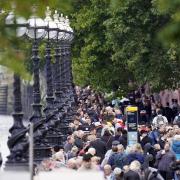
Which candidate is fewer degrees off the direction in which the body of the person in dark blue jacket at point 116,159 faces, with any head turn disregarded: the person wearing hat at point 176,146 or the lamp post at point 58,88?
the lamp post

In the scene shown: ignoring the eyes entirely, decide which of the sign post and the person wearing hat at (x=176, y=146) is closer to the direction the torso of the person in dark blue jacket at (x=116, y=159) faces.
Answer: the sign post

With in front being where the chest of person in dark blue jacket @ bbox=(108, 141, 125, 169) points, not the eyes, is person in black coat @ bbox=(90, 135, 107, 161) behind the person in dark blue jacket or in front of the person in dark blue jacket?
in front

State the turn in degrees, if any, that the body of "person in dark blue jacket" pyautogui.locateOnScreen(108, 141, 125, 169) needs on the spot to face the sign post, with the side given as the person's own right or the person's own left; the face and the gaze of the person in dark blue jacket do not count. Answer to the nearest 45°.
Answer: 0° — they already face it

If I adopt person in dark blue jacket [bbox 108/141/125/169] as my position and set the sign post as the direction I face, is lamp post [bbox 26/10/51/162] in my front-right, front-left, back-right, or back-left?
back-left

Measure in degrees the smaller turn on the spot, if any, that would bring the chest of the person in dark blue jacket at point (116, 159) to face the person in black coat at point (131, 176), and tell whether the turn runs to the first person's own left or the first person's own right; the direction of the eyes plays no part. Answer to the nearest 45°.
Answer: approximately 180°

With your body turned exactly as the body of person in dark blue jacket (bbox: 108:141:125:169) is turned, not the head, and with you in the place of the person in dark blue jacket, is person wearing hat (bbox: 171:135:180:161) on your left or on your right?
on your right

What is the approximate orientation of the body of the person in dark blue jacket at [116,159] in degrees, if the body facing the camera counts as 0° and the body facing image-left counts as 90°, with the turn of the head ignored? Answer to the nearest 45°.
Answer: approximately 180°

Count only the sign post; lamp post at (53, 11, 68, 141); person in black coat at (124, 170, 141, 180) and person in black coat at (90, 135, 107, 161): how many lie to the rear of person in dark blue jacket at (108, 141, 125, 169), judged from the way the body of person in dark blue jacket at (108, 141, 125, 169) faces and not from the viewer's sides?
1

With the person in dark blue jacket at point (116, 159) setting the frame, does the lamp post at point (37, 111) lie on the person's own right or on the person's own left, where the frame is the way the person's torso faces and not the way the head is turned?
on the person's own left
